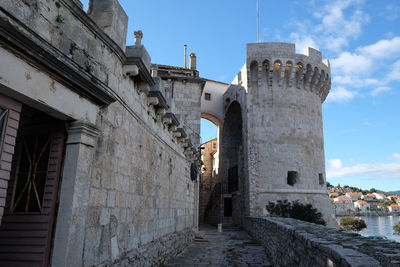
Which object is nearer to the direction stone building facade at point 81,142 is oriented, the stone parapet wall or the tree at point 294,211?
the stone parapet wall

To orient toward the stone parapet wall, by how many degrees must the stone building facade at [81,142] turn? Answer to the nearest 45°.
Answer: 0° — it already faces it

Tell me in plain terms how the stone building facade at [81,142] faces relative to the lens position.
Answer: facing to the right of the viewer

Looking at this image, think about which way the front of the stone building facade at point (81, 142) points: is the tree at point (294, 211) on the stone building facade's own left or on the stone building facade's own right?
on the stone building facade's own left
